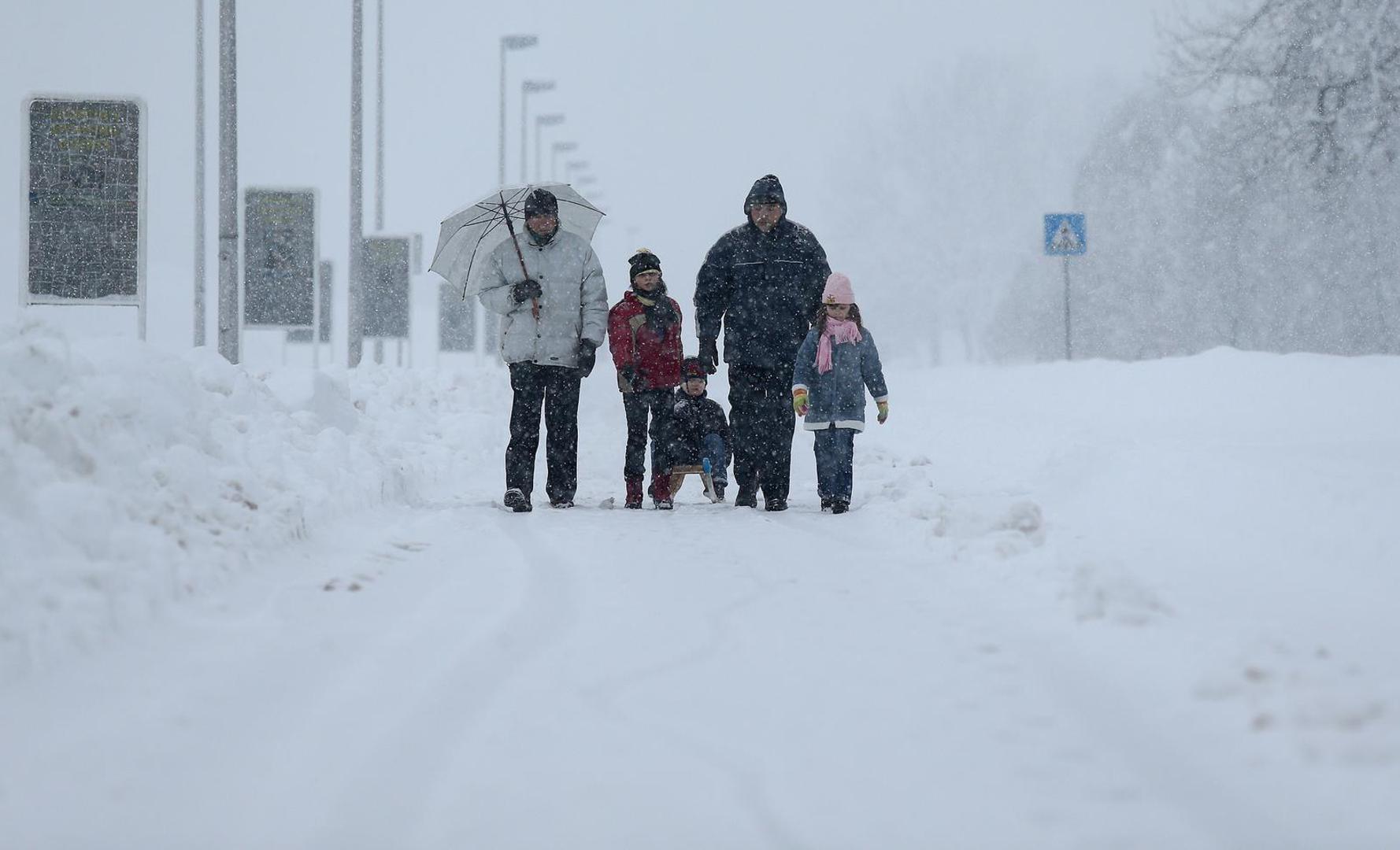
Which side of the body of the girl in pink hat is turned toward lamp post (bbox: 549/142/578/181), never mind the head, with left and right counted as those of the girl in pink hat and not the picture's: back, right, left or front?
back

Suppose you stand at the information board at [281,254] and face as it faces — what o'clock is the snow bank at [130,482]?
The snow bank is roughly at 12 o'clock from the information board.

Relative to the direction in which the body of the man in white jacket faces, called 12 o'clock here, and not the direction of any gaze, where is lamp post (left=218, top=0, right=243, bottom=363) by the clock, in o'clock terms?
The lamp post is roughly at 5 o'clock from the man in white jacket.

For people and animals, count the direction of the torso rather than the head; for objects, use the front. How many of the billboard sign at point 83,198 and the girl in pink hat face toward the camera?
2

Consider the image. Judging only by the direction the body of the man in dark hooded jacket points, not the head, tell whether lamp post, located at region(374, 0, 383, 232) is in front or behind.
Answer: behind
